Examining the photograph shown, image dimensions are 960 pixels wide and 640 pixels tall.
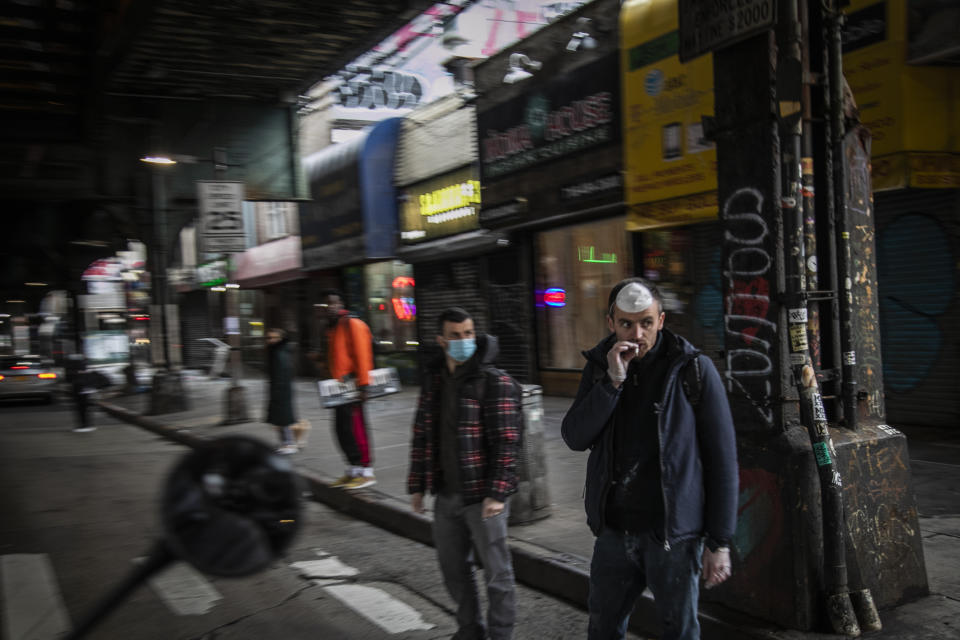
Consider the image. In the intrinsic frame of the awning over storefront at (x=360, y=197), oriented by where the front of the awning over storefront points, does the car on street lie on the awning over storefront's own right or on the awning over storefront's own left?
on the awning over storefront's own right

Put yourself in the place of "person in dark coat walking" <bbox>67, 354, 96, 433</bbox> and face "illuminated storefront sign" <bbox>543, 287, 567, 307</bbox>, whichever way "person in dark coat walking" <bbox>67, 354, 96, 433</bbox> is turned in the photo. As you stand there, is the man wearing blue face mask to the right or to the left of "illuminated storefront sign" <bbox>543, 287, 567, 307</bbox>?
right

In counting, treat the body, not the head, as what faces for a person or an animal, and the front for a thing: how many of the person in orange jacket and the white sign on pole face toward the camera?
1

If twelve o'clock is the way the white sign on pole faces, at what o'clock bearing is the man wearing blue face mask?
The man wearing blue face mask is roughly at 12 o'clock from the white sign on pole.

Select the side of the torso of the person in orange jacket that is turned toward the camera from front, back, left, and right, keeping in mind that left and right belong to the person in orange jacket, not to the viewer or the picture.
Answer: left

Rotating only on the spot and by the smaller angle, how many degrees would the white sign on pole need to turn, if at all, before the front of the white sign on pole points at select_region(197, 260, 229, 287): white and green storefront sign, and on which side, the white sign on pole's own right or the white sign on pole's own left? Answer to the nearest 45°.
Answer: approximately 180°

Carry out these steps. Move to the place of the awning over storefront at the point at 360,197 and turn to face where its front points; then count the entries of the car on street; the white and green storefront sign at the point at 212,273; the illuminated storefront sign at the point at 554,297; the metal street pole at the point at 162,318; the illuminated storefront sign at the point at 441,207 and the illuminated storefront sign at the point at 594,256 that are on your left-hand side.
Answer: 3

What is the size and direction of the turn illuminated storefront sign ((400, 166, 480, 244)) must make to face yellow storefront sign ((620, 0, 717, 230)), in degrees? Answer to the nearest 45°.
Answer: approximately 90° to its left

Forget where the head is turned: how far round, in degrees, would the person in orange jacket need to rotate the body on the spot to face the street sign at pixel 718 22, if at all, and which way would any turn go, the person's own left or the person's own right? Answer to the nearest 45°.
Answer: approximately 135° to the person's own left

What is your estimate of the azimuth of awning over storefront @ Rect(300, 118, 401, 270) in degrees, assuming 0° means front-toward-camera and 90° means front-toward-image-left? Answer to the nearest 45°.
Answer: approximately 45°
